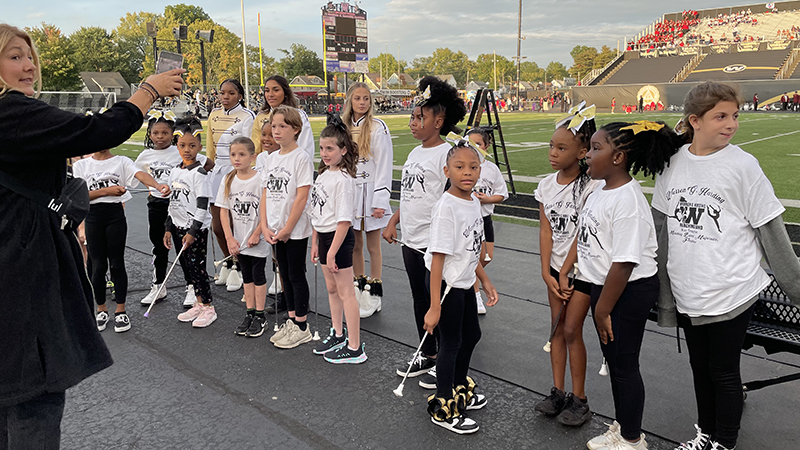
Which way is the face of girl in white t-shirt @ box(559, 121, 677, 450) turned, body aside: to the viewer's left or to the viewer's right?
to the viewer's left

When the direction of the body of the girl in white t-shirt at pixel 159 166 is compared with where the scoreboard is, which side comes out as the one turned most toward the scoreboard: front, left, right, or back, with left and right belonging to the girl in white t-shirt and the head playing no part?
back

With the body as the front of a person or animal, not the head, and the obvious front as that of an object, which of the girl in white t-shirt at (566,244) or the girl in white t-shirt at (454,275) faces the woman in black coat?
the girl in white t-shirt at (566,244)

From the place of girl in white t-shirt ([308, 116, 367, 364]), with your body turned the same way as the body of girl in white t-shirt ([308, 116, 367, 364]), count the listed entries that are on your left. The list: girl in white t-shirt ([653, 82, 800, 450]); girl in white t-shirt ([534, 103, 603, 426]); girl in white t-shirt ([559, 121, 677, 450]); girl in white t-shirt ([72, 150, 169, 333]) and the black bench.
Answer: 4

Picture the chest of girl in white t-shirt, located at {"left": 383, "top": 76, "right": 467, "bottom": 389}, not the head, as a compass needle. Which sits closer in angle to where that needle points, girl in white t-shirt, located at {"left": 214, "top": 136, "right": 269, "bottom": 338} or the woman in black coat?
the woman in black coat

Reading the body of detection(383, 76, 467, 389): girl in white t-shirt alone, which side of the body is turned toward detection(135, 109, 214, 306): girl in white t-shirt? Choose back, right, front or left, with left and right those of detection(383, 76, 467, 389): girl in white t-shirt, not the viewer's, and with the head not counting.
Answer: right

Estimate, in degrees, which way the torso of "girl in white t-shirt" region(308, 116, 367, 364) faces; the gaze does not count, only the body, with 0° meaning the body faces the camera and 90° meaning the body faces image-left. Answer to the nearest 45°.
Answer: approximately 45°

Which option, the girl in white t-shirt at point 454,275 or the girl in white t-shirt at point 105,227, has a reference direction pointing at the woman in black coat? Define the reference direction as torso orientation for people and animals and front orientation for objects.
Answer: the girl in white t-shirt at point 105,227

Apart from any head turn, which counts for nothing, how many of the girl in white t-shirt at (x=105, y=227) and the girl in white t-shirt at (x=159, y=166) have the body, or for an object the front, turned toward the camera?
2

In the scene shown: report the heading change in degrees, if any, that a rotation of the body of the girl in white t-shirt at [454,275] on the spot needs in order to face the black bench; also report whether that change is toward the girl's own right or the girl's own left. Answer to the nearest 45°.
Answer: approximately 45° to the girl's own left

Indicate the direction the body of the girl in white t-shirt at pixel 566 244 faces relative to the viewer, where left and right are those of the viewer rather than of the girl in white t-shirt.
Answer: facing the viewer and to the left of the viewer

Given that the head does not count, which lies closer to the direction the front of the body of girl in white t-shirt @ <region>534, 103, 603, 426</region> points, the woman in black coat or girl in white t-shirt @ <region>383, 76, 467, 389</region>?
the woman in black coat

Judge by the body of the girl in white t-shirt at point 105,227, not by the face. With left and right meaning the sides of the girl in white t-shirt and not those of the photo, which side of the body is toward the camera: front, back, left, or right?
front

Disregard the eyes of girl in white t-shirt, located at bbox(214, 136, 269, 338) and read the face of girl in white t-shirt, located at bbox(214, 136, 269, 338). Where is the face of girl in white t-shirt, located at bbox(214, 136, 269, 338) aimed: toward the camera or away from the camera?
toward the camera

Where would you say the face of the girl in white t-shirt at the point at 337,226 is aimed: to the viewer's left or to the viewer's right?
to the viewer's left

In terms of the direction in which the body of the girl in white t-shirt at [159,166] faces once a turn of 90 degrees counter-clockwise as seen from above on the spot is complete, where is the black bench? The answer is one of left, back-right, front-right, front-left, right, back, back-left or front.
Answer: front-right
